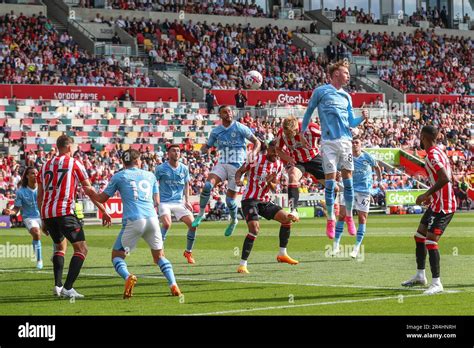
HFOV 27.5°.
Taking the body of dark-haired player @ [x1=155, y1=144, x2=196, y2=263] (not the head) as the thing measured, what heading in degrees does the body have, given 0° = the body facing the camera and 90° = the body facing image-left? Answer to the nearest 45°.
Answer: approximately 0°

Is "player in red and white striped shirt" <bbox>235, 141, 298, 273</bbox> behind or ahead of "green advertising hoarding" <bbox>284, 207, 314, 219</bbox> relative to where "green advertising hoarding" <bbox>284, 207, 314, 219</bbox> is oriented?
ahead

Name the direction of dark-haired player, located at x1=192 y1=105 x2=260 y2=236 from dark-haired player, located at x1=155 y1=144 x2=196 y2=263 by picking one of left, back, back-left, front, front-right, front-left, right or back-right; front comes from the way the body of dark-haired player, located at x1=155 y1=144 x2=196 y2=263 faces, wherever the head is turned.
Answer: left

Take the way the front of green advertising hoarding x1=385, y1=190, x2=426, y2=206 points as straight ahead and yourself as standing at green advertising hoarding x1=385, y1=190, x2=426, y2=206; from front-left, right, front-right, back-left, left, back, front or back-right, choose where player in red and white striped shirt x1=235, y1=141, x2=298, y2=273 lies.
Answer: front

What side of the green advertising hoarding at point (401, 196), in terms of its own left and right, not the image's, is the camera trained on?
front

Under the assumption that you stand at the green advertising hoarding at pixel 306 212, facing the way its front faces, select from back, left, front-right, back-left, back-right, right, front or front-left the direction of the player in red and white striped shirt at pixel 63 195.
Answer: front

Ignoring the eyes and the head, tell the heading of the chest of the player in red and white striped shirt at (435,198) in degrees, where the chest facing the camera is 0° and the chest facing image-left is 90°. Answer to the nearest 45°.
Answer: approximately 90°

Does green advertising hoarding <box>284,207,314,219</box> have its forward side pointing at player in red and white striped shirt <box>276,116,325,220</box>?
yes

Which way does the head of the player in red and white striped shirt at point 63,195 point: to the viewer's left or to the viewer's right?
to the viewer's right

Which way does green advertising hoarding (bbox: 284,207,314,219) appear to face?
toward the camera

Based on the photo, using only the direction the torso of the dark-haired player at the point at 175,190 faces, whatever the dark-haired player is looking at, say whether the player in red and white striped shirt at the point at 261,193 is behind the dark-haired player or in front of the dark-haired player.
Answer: in front

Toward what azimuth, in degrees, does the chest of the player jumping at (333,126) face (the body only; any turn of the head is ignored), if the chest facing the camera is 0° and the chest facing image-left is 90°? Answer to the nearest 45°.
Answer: approximately 315°

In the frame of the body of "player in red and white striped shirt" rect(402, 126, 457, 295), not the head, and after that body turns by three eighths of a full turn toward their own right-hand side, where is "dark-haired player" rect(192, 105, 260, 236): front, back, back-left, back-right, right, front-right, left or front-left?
left
